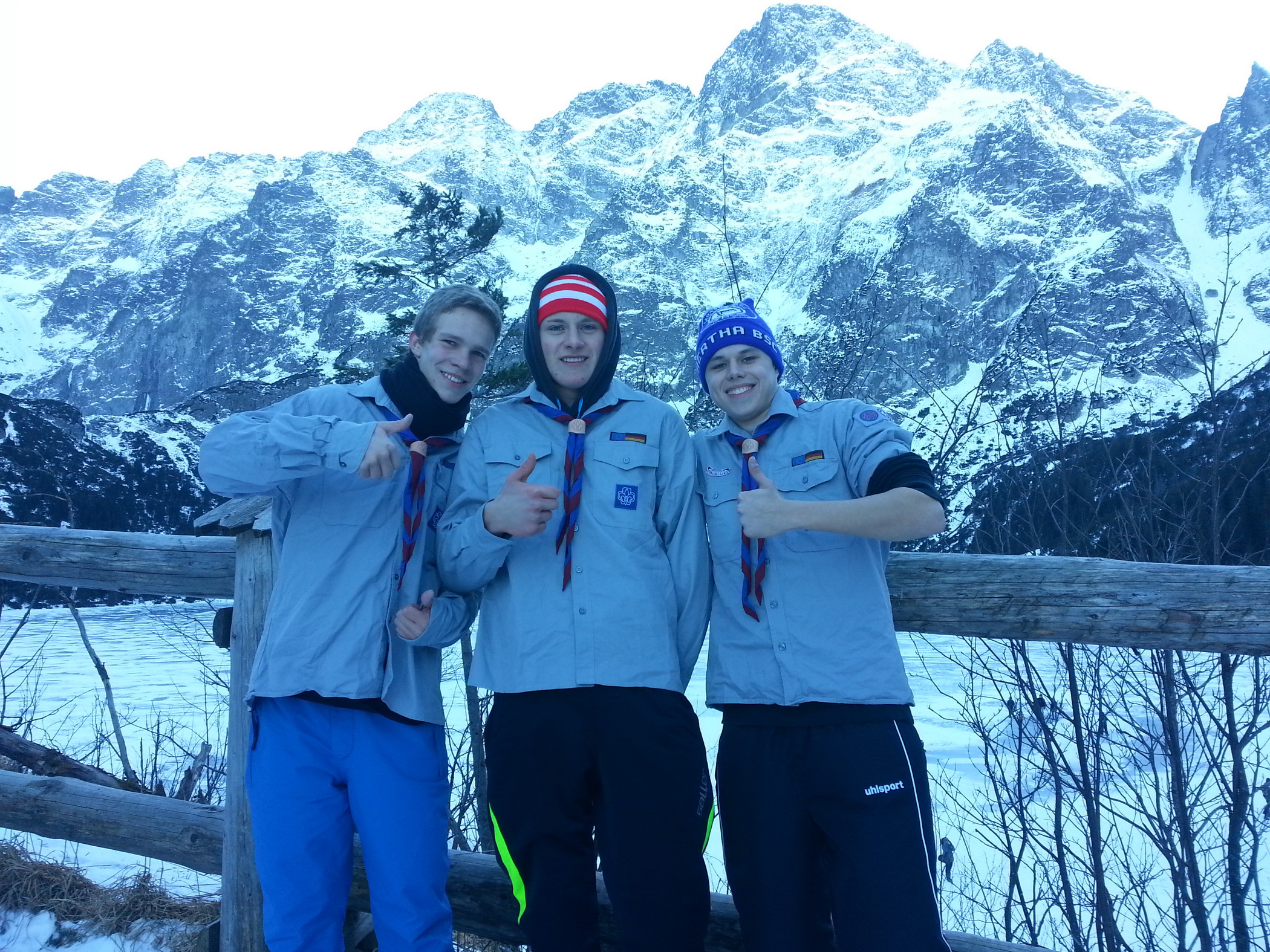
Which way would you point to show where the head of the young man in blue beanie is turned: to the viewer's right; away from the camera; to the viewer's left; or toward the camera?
toward the camera

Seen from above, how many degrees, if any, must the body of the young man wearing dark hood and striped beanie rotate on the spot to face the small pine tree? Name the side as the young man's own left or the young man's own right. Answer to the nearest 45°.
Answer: approximately 180°

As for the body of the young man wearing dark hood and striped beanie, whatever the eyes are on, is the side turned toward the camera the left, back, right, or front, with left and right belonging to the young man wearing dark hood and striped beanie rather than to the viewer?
front

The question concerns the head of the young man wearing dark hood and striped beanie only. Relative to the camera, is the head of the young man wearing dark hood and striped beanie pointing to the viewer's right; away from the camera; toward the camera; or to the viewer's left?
toward the camera

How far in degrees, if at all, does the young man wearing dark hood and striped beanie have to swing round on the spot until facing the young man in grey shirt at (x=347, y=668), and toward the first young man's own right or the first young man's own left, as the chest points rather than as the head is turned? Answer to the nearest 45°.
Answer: approximately 90° to the first young man's own right

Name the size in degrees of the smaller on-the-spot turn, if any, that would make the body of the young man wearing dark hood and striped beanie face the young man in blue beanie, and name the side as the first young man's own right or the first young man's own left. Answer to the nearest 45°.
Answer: approximately 90° to the first young man's own left

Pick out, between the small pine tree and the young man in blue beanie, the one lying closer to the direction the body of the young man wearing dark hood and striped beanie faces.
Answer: the young man in blue beanie
